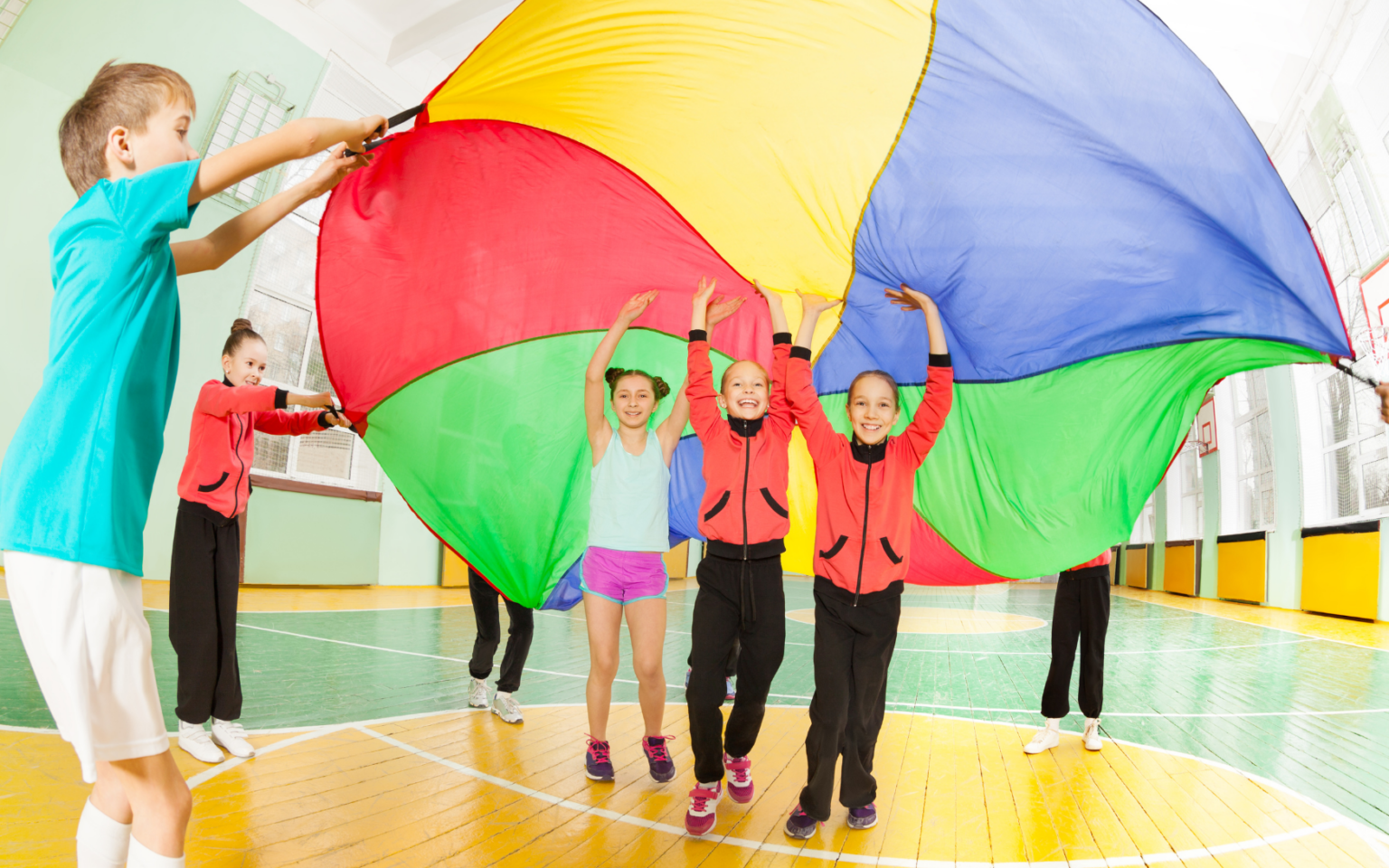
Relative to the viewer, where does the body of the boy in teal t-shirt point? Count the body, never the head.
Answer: to the viewer's right

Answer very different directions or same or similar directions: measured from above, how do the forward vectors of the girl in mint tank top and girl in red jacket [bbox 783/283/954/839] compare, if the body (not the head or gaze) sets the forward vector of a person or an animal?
same or similar directions

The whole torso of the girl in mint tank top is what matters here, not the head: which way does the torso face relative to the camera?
toward the camera

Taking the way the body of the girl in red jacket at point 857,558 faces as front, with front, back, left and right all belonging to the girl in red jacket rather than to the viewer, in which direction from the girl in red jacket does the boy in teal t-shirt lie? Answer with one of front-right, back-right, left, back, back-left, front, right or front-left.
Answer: front-right

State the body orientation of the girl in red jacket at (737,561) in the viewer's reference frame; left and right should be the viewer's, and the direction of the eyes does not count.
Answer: facing the viewer

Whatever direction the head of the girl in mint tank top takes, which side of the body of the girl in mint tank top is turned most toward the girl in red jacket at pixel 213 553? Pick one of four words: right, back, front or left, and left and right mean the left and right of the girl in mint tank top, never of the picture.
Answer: right

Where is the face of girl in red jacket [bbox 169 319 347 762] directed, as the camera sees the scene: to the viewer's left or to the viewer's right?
to the viewer's right

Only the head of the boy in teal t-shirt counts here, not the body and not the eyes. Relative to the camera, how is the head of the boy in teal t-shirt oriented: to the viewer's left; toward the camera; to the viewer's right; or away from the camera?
to the viewer's right

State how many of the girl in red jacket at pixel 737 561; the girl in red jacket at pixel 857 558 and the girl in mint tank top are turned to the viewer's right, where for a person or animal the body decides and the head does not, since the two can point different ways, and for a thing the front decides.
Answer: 0

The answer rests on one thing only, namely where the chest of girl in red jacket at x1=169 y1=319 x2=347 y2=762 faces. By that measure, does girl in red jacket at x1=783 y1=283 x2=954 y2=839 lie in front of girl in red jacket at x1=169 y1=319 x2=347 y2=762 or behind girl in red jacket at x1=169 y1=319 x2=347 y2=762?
in front

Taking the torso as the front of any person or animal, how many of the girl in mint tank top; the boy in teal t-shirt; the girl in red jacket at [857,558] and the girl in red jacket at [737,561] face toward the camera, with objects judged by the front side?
3

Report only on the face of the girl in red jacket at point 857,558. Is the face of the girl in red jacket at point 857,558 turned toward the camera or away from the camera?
toward the camera

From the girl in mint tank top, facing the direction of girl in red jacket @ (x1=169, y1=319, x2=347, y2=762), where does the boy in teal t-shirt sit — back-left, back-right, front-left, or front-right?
front-left

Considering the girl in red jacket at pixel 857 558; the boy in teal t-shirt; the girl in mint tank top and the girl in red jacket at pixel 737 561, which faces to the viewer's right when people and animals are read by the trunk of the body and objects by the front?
the boy in teal t-shirt

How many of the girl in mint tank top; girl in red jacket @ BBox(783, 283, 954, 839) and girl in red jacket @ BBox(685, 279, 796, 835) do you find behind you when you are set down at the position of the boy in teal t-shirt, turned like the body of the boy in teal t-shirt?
0

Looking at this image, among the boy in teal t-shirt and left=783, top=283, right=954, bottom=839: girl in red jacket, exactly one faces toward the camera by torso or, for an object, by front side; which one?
the girl in red jacket

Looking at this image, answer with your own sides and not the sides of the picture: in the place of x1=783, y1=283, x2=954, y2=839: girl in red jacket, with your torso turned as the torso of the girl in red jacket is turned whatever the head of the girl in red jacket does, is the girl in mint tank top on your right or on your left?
on your right
